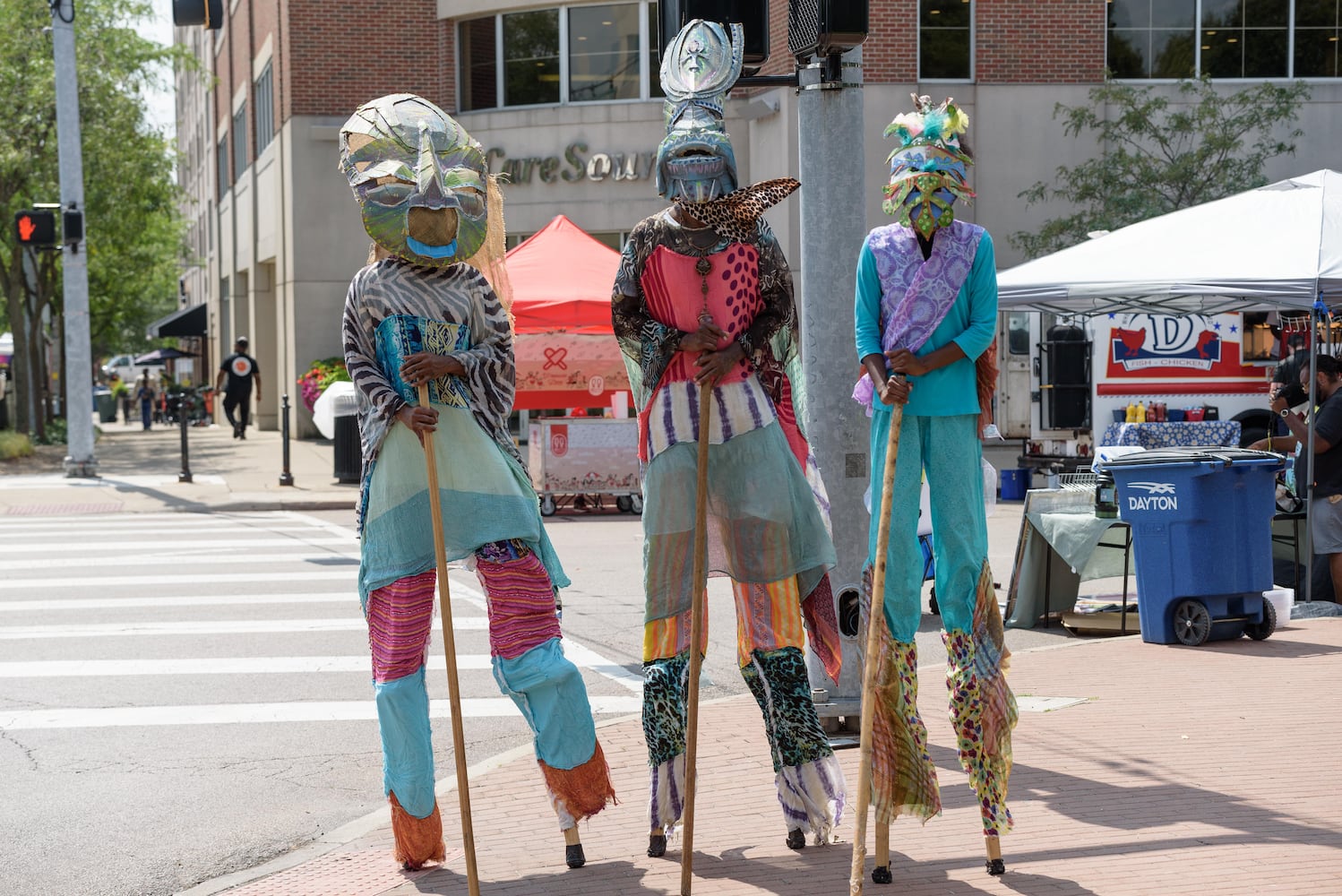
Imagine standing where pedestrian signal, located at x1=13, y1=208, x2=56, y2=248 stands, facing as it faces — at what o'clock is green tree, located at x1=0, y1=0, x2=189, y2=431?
The green tree is roughly at 6 o'clock from the pedestrian signal.

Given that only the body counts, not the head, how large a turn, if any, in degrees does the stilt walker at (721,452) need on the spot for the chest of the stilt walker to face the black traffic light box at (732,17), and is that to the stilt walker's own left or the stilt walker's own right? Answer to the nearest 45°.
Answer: approximately 180°

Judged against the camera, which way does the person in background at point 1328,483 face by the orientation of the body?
to the viewer's left

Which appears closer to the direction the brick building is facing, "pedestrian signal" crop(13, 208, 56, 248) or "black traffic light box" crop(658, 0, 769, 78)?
the black traffic light box

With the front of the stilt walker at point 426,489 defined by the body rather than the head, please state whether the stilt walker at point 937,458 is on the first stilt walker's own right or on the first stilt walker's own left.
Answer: on the first stilt walker's own left

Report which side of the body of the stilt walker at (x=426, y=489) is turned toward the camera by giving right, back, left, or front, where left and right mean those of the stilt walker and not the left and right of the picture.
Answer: front

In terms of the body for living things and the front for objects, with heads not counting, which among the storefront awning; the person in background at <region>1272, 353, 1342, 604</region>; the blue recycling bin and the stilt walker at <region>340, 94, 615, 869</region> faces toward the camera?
the stilt walker

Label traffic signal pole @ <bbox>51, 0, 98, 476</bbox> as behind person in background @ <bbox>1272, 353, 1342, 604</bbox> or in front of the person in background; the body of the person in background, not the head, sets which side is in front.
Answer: in front

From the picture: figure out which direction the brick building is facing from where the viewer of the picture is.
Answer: facing the viewer

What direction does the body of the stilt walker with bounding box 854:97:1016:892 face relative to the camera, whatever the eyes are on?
toward the camera

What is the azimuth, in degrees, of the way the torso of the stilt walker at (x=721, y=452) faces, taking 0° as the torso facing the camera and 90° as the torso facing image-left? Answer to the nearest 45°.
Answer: approximately 0°

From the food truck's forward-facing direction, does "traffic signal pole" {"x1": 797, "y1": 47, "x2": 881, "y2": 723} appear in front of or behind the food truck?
behind

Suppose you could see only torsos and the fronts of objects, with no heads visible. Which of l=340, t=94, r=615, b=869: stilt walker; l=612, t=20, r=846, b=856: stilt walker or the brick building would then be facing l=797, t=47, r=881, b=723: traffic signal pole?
the brick building

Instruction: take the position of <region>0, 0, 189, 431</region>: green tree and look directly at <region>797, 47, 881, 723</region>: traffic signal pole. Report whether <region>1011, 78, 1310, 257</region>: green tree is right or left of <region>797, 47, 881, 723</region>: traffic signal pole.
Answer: left
